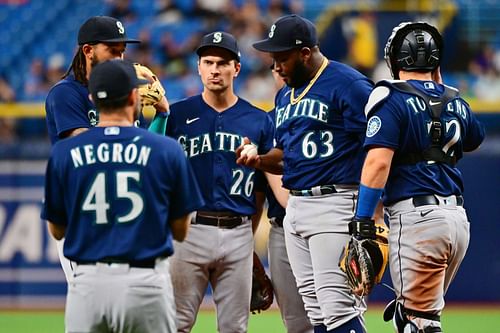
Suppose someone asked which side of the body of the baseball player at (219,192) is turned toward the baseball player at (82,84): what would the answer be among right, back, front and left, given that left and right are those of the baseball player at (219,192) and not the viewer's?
right

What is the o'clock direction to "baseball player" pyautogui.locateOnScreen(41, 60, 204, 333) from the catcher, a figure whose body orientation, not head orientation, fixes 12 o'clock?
The baseball player is roughly at 9 o'clock from the catcher.

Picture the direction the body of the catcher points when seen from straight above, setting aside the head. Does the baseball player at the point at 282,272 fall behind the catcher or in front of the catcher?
in front

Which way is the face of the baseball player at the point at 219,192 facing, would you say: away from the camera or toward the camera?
toward the camera

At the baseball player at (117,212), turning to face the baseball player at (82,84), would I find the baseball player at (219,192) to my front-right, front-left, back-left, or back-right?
front-right

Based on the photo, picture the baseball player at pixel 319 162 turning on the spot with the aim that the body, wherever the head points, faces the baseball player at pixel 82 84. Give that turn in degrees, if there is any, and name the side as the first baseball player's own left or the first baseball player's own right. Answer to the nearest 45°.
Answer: approximately 45° to the first baseball player's own right

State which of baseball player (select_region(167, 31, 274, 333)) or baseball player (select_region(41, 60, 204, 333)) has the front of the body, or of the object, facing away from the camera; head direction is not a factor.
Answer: baseball player (select_region(41, 60, 204, 333))

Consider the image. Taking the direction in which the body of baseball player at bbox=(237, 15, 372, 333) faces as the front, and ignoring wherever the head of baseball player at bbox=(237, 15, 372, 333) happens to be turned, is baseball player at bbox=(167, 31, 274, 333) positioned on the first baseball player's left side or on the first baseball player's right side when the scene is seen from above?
on the first baseball player's right side

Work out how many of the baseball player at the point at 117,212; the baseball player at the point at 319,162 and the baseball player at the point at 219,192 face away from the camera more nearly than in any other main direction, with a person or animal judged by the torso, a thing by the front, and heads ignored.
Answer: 1

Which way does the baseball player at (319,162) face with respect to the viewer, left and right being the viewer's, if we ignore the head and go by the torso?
facing the viewer and to the left of the viewer

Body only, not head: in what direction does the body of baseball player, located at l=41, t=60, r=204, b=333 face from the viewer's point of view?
away from the camera

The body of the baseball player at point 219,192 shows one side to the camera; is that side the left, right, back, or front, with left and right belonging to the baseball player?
front

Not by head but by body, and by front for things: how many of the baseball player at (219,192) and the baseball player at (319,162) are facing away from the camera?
0

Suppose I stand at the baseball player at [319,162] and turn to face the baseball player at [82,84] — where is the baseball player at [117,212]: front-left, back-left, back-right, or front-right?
front-left
